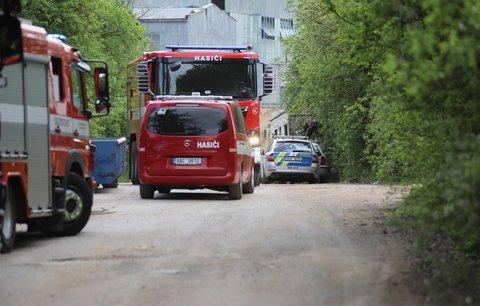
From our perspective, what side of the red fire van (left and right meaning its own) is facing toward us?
back

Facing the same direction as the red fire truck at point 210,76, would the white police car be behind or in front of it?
behind

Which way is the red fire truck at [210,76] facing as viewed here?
toward the camera

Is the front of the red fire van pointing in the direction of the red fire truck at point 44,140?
no

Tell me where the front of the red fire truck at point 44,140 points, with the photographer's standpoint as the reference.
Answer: facing away from the viewer and to the right of the viewer

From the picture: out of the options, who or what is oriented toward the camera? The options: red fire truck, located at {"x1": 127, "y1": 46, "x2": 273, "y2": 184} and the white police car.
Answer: the red fire truck

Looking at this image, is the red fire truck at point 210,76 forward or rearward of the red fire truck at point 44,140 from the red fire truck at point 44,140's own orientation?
forward

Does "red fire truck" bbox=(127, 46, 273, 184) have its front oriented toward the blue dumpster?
no

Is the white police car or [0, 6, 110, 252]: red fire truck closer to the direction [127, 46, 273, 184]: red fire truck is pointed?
the red fire truck
